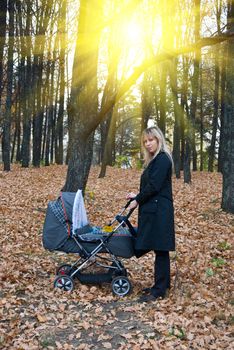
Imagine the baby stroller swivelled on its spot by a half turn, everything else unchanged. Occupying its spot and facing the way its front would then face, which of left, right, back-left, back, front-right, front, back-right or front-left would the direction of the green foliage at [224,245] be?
front-left

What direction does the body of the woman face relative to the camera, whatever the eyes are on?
to the viewer's left

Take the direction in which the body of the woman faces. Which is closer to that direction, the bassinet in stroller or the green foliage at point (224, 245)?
the bassinet in stroller

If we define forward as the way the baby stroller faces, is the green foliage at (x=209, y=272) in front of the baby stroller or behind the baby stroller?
behind

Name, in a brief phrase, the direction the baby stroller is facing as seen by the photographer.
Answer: facing to the left of the viewer

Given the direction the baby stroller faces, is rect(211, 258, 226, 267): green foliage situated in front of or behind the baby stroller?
behind
